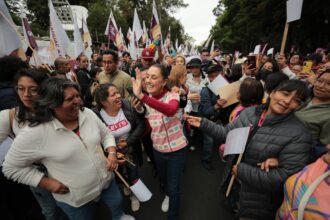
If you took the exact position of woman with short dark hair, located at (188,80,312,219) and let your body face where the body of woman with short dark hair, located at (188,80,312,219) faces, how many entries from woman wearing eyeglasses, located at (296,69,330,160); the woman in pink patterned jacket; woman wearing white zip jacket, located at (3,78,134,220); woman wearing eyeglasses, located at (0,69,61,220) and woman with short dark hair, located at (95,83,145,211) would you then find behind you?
1

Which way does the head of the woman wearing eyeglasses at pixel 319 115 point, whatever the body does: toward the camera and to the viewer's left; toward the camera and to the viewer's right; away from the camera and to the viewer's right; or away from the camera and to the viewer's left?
toward the camera and to the viewer's left

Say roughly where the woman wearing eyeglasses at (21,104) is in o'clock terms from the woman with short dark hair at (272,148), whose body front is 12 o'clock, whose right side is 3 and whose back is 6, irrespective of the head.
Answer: The woman wearing eyeglasses is roughly at 1 o'clock from the woman with short dark hair.

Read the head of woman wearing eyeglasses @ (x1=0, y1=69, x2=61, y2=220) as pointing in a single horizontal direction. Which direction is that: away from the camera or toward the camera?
toward the camera

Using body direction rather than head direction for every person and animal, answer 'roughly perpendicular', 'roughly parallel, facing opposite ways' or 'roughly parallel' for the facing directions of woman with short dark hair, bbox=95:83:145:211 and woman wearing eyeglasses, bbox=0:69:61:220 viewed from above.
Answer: roughly parallel

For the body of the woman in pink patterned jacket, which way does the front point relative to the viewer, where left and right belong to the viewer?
facing the viewer and to the left of the viewer

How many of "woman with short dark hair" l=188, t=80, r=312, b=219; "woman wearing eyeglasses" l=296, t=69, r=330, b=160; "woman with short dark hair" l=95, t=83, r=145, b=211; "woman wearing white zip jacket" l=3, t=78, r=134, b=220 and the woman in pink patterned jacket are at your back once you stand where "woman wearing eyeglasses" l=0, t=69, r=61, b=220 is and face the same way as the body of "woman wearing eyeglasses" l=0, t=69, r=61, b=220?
0

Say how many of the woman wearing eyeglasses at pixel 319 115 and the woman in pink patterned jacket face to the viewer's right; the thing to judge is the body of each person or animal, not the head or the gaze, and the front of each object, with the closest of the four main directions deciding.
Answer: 0

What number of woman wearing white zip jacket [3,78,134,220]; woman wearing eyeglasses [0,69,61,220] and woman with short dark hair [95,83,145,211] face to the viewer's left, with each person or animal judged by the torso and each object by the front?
0

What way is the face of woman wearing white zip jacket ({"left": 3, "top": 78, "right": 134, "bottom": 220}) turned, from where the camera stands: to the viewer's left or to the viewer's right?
to the viewer's right

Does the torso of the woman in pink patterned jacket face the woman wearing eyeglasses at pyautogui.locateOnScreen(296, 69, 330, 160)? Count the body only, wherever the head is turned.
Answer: no

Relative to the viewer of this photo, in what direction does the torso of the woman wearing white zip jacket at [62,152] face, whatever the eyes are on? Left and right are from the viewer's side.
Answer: facing the viewer and to the right of the viewer

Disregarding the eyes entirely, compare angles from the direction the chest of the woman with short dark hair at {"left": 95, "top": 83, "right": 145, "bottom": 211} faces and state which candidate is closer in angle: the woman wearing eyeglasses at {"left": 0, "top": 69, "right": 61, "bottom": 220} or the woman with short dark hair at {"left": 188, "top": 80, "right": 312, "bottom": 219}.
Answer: the woman with short dark hair

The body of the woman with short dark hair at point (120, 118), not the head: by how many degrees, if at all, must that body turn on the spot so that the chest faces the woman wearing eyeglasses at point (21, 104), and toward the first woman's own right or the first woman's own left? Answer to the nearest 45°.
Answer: approximately 90° to the first woman's own right

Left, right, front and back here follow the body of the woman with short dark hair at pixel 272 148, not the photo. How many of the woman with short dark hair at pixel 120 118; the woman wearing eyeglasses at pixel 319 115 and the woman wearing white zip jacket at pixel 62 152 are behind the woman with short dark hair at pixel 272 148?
1

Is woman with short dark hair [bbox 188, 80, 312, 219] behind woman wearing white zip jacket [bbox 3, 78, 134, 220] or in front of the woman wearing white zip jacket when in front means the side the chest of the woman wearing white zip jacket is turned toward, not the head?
in front

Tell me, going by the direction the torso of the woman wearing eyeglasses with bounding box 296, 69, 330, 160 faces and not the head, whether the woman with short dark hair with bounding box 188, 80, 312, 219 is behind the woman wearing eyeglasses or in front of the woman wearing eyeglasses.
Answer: in front

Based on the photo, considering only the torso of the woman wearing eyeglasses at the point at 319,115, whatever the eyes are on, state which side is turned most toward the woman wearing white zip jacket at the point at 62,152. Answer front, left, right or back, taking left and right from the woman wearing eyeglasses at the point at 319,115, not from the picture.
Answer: front

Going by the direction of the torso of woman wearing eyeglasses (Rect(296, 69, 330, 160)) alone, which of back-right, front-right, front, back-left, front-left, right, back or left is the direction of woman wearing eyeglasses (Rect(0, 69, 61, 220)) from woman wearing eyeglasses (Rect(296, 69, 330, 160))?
front

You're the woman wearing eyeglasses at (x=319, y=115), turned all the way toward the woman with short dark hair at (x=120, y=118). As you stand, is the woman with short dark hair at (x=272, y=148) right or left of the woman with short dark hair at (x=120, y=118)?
left

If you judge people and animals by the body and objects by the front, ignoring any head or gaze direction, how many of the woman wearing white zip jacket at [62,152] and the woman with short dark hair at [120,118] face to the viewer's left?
0

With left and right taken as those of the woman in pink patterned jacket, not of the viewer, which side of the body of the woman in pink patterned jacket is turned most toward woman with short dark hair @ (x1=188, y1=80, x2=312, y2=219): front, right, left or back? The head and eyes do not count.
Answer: left
